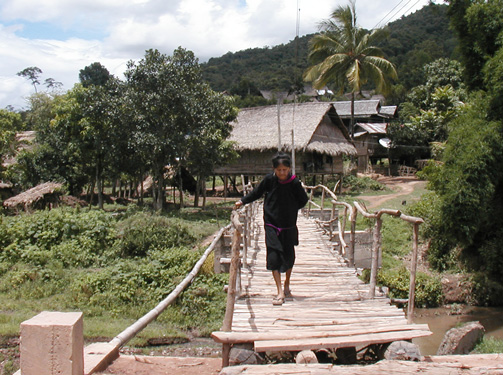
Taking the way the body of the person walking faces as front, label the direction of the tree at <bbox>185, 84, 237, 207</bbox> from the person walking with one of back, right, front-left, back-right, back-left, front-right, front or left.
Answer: back

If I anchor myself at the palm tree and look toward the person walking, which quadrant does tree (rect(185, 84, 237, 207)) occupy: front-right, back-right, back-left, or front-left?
front-right

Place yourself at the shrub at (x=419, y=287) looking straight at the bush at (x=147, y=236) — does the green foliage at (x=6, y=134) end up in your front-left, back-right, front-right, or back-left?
front-right

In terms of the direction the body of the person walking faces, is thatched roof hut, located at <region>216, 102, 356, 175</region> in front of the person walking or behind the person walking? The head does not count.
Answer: behind

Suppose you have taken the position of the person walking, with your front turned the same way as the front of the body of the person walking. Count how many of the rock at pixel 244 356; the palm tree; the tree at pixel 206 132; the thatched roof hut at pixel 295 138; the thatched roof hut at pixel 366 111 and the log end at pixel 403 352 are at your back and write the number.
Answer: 4

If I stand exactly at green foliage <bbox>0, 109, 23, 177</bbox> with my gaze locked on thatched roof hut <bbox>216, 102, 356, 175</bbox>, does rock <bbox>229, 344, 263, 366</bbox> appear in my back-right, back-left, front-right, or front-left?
front-right

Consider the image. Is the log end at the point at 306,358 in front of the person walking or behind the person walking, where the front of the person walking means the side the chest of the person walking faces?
in front

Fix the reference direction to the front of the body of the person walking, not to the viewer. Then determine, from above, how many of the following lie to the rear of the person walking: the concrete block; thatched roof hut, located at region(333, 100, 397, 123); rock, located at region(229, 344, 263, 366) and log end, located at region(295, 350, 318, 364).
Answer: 1

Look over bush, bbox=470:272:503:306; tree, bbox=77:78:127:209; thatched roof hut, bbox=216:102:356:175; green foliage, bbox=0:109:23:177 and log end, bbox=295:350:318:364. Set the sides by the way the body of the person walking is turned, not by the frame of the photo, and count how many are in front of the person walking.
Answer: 1

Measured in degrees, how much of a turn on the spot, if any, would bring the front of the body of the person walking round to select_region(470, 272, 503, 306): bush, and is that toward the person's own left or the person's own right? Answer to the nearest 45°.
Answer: approximately 135° to the person's own left

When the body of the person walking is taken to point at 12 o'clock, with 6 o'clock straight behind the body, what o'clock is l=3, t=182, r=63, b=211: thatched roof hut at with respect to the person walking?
The thatched roof hut is roughly at 5 o'clock from the person walking.

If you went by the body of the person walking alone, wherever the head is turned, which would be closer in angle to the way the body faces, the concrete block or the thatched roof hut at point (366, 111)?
the concrete block

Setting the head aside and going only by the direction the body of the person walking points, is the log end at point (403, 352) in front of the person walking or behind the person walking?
in front

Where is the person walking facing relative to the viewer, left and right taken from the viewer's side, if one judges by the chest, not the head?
facing the viewer

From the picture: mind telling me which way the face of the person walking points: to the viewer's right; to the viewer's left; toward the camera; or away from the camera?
toward the camera

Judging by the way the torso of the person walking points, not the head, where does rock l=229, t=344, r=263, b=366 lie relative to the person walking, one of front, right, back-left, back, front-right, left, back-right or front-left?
front
